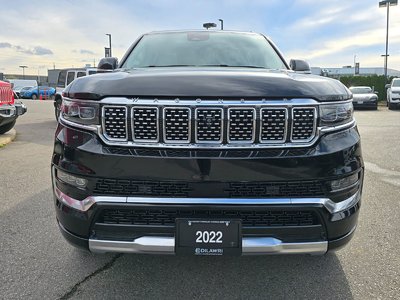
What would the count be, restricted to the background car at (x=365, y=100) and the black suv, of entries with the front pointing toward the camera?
2

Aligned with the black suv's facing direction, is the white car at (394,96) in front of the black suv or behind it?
behind

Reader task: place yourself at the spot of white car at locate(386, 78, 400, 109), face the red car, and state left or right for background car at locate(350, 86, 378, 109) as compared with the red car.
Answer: right

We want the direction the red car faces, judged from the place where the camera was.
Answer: facing the viewer and to the right of the viewer

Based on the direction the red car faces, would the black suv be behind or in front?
in front

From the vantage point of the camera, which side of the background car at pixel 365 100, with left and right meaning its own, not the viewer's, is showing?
front

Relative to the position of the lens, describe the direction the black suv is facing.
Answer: facing the viewer

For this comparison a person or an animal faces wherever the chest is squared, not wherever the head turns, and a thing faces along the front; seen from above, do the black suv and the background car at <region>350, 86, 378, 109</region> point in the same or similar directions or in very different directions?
same or similar directions

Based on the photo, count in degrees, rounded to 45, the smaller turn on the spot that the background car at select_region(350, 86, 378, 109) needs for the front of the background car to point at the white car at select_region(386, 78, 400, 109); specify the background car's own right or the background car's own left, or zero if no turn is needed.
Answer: approximately 135° to the background car's own left

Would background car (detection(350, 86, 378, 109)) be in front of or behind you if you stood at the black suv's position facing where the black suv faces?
behind

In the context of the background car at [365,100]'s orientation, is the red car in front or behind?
in front
